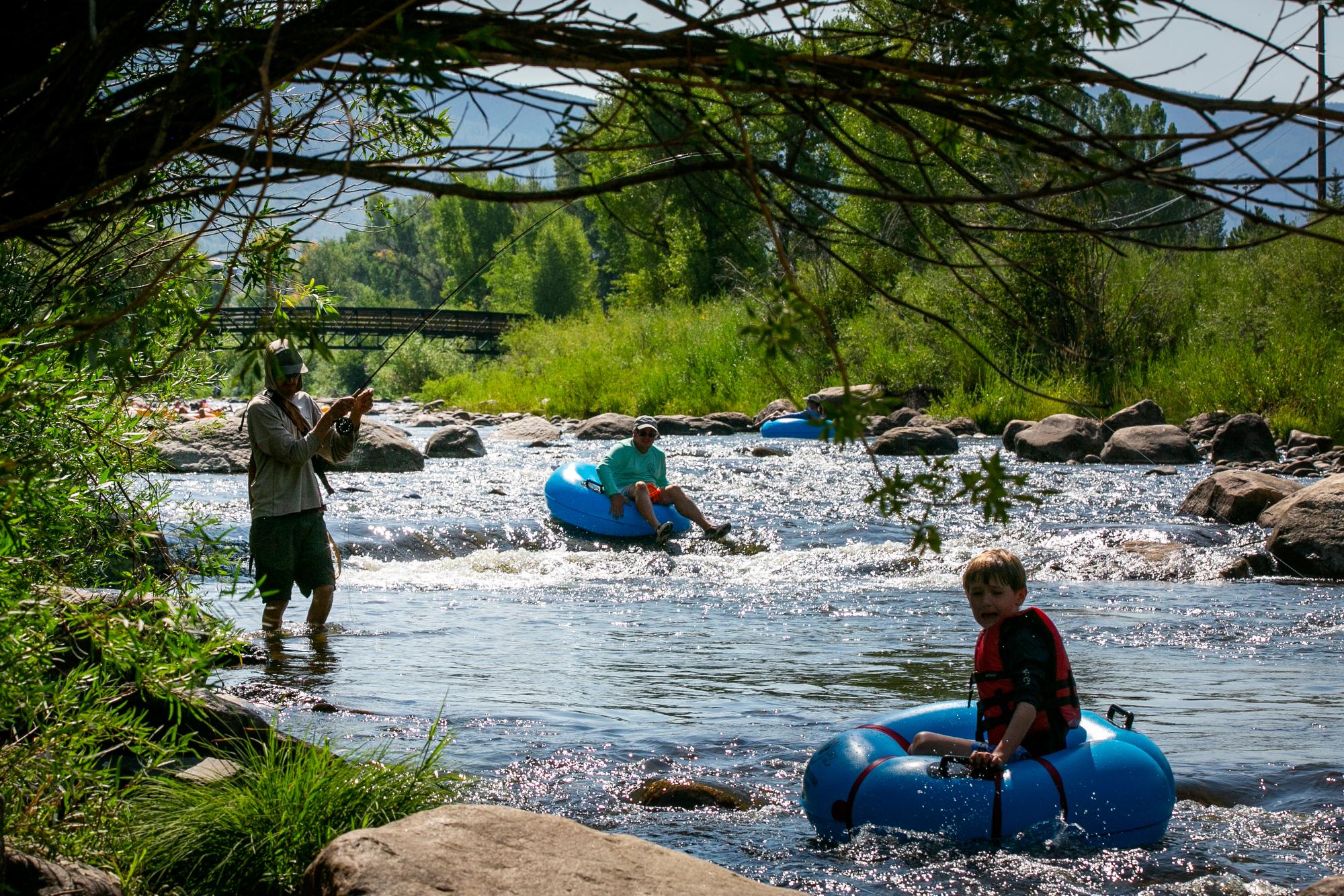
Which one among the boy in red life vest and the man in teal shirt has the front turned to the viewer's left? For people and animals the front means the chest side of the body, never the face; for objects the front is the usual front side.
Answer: the boy in red life vest

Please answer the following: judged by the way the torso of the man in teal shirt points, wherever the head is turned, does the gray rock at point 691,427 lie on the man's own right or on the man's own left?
on the man's own left

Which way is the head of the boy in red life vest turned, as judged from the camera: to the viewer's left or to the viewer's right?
to the viewer's left

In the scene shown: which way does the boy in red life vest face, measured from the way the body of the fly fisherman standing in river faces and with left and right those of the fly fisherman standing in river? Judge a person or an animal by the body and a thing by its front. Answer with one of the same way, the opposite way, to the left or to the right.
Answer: the opposite way

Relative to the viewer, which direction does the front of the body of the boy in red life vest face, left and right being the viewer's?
facing to the left of the viewer

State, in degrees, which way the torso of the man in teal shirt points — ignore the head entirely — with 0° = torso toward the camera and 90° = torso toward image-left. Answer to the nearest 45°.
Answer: approximately 315°

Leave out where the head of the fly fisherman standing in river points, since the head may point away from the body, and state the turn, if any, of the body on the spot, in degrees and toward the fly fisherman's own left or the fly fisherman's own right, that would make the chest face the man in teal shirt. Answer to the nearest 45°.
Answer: approximately 90° to the fly fisherman's own left

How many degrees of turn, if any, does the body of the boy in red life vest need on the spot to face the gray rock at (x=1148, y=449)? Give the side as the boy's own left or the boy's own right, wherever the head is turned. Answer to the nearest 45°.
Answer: approximately 90° to the boy's own right

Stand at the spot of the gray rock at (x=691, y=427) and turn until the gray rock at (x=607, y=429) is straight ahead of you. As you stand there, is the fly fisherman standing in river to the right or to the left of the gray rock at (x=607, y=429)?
left

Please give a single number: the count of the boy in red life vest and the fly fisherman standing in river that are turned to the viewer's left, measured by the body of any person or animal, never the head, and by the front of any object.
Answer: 1

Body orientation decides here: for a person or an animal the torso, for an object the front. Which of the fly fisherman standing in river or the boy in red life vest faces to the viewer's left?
the boy in red life vest
